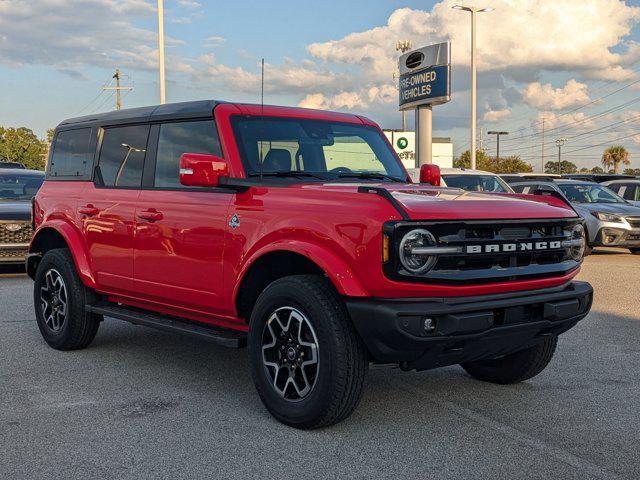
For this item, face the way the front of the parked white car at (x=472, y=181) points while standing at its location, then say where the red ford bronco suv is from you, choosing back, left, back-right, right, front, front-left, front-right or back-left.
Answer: front-right

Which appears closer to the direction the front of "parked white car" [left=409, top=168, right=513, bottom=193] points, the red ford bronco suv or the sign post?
the red ford bronco suv

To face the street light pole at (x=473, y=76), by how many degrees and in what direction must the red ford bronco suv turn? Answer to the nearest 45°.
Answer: approximately 135° to its left

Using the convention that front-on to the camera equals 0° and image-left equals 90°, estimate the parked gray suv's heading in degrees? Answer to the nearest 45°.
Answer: approximately 315°

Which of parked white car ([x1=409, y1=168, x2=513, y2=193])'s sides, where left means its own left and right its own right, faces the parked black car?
right

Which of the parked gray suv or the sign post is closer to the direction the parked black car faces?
the parked gray suv

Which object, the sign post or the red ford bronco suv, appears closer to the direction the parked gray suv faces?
the red ford bronco suv

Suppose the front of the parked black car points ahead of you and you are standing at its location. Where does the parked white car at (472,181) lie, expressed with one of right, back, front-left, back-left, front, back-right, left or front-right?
left

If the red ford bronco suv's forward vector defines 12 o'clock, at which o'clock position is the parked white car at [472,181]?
The parked white car is roughly at 8 o'clock from the red ford bronco suv.

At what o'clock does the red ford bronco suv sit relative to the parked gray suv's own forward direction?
The red ford bronco suv is roughly at 2 o'clock from the parked gray suv.

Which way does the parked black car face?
toward the camera

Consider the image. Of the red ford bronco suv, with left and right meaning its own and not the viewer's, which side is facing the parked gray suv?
left

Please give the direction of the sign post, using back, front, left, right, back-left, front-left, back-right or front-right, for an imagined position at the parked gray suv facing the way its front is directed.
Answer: back

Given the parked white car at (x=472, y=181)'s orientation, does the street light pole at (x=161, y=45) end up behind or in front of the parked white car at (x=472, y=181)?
behind
